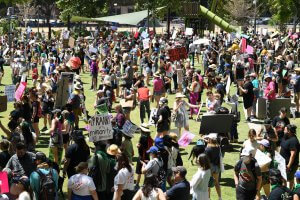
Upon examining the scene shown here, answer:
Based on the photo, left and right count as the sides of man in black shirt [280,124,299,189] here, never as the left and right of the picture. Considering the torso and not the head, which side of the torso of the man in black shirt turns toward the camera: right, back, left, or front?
left

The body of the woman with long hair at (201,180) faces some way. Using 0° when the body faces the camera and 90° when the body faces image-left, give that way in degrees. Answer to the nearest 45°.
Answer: approximately 135°

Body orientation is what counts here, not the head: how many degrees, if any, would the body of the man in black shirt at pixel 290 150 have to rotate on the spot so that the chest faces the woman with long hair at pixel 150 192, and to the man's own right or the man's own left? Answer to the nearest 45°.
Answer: approximately 45° to the man's own left

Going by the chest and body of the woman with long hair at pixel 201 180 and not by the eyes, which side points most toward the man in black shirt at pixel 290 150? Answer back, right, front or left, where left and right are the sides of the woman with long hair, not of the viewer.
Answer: right

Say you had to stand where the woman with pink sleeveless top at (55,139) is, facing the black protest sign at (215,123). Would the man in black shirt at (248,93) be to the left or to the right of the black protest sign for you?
left
